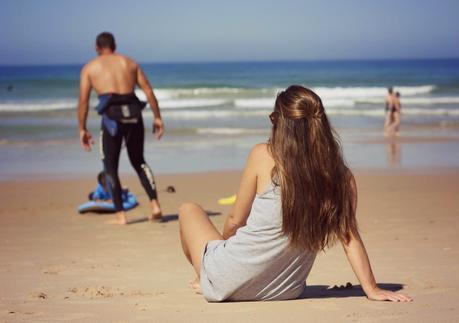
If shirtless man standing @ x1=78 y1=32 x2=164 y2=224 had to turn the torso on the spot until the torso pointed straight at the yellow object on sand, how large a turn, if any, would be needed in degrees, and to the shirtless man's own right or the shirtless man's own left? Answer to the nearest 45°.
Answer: approximately 45° to the shirtless man's own right

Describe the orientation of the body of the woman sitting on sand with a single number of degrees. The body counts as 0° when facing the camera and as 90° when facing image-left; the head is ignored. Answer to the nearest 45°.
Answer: approximately 135°

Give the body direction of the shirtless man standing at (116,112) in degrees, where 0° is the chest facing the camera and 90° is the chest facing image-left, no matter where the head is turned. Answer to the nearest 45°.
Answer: approximately 180°

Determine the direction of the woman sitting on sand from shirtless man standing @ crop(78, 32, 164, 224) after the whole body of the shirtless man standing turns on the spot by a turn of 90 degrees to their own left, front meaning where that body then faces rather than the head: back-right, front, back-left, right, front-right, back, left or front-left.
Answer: left

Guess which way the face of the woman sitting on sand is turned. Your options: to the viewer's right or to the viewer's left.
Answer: to the viewer's left
